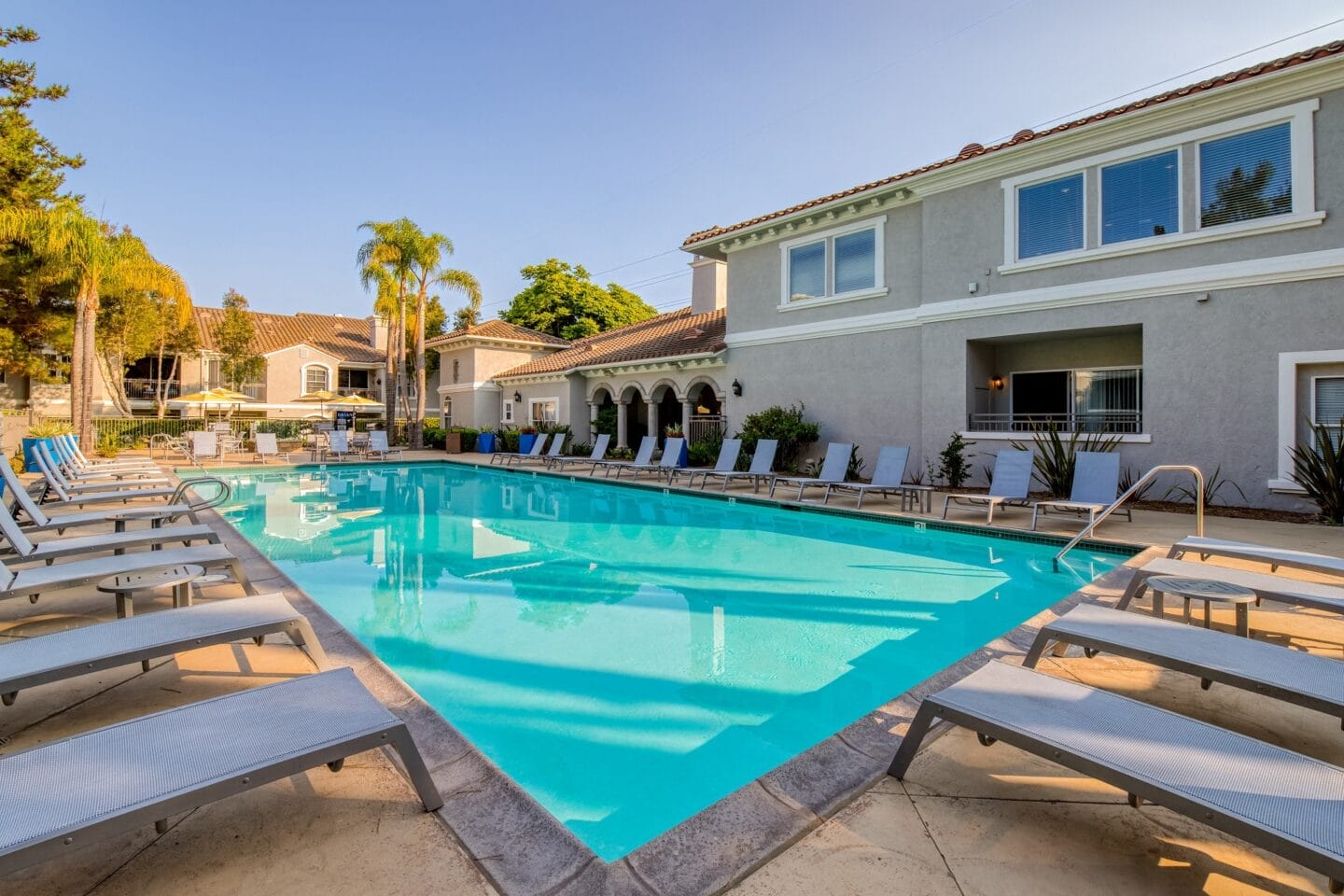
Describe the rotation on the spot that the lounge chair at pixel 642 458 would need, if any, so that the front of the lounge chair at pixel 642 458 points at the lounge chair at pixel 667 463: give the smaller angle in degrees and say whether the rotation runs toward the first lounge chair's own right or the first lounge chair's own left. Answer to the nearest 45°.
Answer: approximately 90° to the first lounge chair's own left

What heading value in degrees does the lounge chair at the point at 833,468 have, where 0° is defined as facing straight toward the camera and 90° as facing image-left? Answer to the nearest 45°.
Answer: approximately 45°

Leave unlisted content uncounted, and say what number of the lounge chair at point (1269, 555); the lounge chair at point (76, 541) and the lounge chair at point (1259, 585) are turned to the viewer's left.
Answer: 2

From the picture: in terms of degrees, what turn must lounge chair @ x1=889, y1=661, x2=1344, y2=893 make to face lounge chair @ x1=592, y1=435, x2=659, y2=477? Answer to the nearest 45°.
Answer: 0° — it already faces it

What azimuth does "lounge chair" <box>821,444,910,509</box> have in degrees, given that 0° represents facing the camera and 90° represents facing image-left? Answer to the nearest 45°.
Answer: approximately 45°

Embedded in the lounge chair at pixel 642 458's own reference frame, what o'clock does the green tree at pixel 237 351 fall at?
The green tree is roughly at 3 o'clock from the lounge chair.

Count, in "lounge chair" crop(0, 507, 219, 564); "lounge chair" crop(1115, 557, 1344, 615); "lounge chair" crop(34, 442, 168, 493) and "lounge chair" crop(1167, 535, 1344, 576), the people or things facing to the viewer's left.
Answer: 2

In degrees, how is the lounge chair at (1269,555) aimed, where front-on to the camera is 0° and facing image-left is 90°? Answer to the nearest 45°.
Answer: approximately 90°

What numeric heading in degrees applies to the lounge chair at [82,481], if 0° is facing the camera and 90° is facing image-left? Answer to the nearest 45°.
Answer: approximately 270°

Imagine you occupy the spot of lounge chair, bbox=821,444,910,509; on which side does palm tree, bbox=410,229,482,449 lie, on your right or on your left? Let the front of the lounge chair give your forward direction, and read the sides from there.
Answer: on your right

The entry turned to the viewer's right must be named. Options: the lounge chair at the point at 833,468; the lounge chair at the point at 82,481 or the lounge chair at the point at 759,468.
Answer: the lounge chair at the point at 82,481
